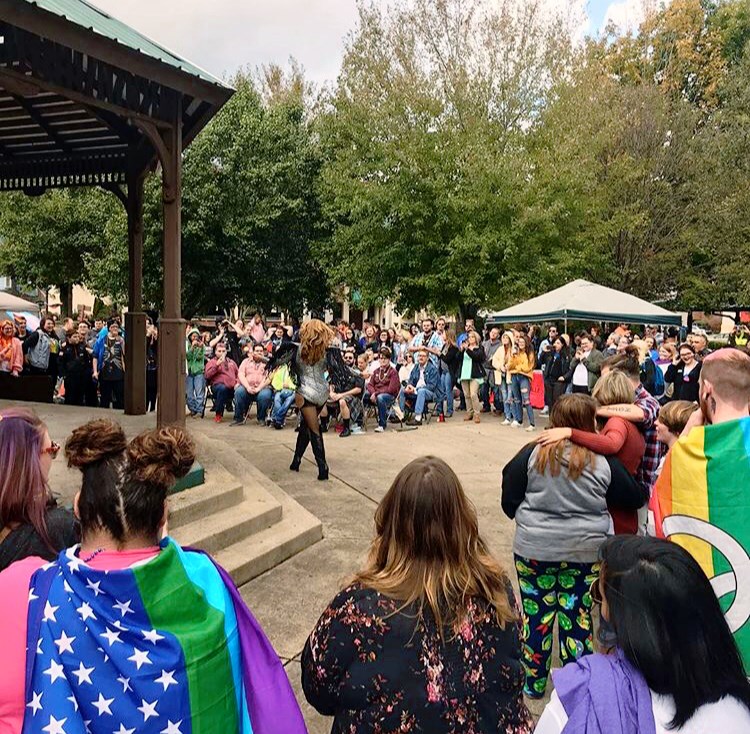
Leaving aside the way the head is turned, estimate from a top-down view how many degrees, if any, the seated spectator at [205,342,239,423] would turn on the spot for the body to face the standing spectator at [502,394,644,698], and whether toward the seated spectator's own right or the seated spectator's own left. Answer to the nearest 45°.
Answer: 0° — they already face them

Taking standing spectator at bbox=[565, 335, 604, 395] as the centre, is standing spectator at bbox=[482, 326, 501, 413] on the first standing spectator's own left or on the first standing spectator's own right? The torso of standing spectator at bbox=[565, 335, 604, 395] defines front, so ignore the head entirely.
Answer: on the first standing spectator's own right

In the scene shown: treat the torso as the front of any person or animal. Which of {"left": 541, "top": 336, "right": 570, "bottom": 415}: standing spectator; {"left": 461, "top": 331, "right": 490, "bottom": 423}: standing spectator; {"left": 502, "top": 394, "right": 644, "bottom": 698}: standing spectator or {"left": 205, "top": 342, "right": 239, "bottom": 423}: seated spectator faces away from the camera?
{"left": 502, "top": 394, "right": 644, "bottom": 698}: standing spectator

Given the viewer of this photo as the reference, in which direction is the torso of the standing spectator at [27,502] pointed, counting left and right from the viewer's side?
facing away from the viewer and to the right of the viewer

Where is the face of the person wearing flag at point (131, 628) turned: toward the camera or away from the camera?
away from the camera

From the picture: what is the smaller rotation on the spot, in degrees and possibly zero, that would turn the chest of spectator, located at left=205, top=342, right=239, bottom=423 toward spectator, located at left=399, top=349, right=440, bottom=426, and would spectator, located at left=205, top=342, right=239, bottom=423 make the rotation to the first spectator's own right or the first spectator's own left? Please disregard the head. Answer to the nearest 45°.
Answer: approximately 90° to the first spectator's own left

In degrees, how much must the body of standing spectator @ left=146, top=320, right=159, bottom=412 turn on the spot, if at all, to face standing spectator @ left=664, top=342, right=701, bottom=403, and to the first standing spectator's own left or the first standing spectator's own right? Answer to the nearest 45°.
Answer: approximately 45° to the first standing spectator's own left

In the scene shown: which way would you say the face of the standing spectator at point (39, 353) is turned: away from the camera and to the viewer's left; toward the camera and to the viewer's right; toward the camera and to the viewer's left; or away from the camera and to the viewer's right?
toward the camera and to the viewer's right

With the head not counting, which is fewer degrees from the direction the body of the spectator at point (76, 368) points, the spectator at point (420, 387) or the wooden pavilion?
the wooden pavilion

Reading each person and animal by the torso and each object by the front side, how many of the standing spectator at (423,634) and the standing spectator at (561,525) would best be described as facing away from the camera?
2

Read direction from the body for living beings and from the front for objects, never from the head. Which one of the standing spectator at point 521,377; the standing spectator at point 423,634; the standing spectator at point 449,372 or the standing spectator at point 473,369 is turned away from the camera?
the standing spectator at point 423,634

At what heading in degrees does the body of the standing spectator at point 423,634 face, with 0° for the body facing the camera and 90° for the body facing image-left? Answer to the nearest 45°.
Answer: approximately 180°

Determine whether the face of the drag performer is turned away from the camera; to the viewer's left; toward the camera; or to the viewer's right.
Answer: away from the camera

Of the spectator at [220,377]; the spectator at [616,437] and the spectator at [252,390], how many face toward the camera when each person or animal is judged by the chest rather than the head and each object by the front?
2

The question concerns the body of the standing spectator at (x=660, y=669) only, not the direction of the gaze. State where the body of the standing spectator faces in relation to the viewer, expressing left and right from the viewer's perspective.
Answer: facing away from the viewer and to the left of the viewer
